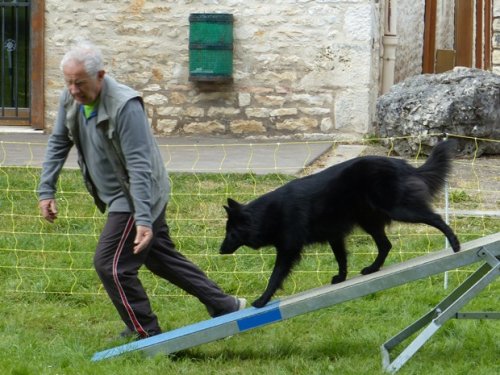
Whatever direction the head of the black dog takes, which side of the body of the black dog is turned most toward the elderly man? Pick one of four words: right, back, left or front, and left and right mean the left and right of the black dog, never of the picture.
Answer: front

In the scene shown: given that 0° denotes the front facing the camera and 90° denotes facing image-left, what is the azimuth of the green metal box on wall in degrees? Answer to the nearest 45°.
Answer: approximately 0°

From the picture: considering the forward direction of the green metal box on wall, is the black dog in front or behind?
in front

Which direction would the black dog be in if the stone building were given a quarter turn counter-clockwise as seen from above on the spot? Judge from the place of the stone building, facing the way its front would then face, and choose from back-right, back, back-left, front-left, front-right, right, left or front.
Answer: right

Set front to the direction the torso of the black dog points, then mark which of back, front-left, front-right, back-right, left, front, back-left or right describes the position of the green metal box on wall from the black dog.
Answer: right

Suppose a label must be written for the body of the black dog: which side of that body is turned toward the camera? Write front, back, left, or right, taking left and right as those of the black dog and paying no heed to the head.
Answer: left

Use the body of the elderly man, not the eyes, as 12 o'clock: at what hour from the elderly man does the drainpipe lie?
The drainpipe is roughly at 5 o'clock from the elderly man.

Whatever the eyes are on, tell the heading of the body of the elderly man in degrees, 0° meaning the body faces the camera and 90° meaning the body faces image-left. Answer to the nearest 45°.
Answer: approximately 45°

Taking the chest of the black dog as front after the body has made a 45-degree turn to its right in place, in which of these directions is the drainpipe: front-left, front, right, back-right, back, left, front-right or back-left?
front-right

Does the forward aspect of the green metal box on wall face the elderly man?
yes

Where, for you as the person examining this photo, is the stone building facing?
facing the viewer

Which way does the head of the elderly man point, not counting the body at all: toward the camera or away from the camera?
toward the camera

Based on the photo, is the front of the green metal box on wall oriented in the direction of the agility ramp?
yes

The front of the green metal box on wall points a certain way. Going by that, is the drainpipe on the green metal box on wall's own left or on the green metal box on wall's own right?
on the green metal box on wall's own left

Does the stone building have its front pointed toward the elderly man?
yes

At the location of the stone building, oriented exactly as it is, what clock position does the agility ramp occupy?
The agility ramp is roughly at 12 o'clock from the stone building.
